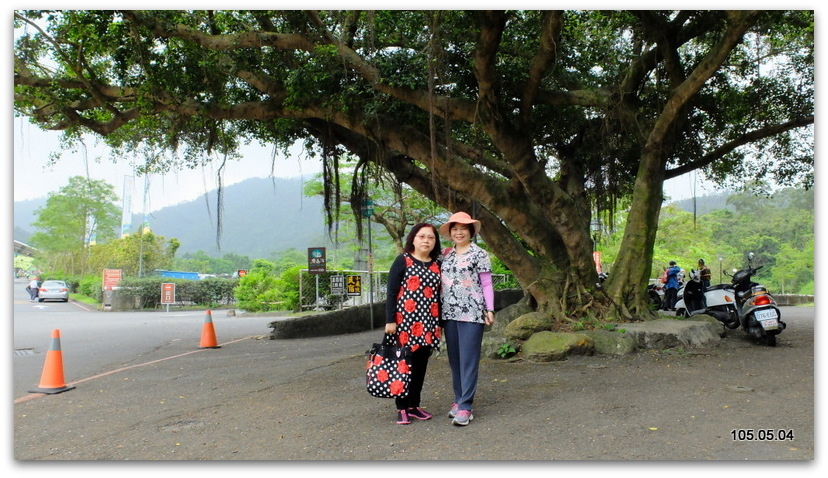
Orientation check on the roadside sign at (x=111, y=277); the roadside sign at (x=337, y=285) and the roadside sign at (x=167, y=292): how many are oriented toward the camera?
3

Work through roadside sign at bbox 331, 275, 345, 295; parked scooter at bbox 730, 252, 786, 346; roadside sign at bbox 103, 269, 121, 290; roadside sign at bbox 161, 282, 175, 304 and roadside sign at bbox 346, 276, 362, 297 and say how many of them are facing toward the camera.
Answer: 4

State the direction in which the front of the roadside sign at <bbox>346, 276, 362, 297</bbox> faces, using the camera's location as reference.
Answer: facing the viewer

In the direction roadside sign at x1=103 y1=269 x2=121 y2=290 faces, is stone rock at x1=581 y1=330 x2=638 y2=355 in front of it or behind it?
in front

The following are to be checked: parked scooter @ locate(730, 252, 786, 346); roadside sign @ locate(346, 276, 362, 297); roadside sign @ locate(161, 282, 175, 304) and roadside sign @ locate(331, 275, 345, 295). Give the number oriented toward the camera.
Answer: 3

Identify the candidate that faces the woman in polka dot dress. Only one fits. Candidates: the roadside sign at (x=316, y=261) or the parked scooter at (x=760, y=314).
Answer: the roadside sign

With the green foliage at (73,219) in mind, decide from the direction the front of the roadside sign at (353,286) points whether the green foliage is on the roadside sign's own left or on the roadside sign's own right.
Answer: on the roadside sign's own right

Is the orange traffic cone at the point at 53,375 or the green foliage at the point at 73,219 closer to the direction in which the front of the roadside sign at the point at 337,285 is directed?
the orange traffic cone

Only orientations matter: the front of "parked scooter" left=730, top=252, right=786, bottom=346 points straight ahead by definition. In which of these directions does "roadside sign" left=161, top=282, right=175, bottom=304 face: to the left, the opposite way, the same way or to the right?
the opposite way
